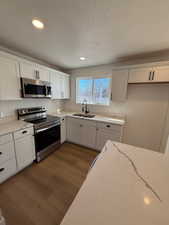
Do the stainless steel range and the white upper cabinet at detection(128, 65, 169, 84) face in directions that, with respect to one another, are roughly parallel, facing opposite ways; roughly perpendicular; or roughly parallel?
roughly perpendicular

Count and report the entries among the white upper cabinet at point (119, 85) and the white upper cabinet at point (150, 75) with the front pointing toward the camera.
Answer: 2

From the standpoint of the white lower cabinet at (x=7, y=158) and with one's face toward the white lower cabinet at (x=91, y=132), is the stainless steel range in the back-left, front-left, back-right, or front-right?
front-left

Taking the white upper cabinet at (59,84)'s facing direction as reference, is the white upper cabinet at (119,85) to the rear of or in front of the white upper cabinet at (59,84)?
in front

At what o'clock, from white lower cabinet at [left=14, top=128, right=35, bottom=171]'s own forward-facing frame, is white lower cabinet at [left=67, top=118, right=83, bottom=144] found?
white lower cabinet at [left=67, top=118, right=83, bottom=144] is roughly at 10 o'clock from white lower cabinet at [left=14, top=128, right=35, bottom=171].

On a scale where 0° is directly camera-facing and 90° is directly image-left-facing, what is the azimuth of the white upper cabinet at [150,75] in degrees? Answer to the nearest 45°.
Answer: approximately 0°

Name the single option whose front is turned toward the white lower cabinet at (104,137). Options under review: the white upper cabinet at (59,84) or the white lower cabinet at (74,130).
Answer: the white upper cabinet

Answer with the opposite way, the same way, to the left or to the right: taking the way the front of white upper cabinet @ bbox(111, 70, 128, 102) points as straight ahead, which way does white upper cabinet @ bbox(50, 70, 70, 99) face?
to the left

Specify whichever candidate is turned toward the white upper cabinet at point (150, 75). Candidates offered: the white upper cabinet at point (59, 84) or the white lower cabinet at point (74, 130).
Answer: the white upper cabinet at point (59, 84)

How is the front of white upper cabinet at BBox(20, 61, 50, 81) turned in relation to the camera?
facing the viewer and to the right of the viewer

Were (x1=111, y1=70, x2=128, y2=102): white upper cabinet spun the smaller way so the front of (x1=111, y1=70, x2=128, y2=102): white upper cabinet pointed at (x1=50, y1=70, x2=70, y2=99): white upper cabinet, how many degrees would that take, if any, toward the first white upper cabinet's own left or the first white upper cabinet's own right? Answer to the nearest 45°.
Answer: approximately 90° to the first white upper cabinet's own right

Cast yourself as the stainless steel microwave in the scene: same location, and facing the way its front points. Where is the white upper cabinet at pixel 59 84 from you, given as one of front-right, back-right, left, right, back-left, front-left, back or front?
left

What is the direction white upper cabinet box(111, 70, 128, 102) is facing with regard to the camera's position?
facing the viewer

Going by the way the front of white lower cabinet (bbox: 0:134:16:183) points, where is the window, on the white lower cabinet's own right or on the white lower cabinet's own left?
on the white lower cabinet's own left
